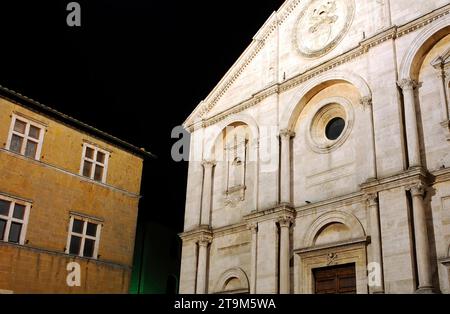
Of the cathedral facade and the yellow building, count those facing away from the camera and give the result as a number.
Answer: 0

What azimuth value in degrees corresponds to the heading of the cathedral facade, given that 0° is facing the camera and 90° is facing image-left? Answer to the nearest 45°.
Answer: approximately 45°

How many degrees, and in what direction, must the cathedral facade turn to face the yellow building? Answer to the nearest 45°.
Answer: approximately 45° to its right
